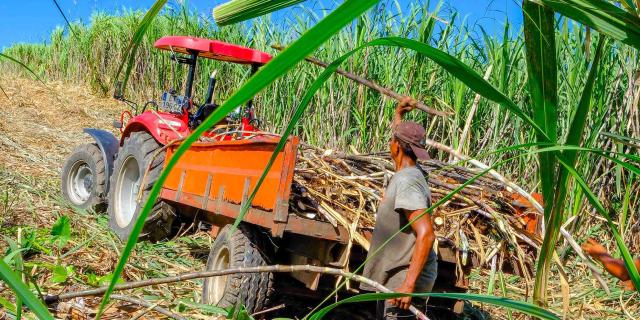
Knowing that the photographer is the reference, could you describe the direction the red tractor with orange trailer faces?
facing away from the viewer and to the left of the viewer

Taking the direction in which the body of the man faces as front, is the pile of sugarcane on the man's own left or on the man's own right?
on the man's own right

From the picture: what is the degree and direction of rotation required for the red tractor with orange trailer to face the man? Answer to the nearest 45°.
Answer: approximately 180°

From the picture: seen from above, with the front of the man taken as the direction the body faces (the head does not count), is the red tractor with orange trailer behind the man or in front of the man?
in front

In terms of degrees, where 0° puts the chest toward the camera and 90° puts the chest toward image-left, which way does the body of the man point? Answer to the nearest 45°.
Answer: approximately 90°
